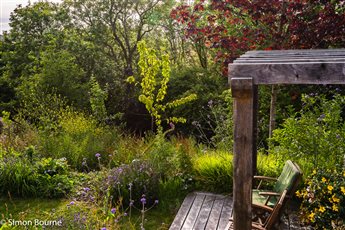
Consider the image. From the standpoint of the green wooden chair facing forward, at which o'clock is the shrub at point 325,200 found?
The shrub is roughly at 5 o'clock from the green wooden chair.

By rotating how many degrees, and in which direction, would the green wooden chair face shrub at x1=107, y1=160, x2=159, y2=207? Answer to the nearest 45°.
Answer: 0° — it already faces it

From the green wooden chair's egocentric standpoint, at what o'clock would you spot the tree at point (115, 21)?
The tree is roughly at 2 o'clock from the green wooden chair.

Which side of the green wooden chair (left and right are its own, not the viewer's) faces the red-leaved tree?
right

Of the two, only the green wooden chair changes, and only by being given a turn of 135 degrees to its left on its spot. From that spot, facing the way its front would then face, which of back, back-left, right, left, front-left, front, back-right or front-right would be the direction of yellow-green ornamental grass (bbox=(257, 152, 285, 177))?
back-left

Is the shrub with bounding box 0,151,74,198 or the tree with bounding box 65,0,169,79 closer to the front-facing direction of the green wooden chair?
the shrub

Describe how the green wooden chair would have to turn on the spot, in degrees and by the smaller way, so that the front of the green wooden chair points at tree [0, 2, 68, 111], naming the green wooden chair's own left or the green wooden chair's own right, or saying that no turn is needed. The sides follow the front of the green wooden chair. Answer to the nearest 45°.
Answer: approximately 45° to the green wooden chair's own right

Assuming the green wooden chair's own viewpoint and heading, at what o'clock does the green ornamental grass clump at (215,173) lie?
The green ornamental grass clump is roughly at 2 o'clock from the green wooden chair.

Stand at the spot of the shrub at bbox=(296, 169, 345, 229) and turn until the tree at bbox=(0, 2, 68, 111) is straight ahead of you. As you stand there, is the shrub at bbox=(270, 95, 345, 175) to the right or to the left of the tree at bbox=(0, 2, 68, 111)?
right

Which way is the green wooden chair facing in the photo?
to the viewer's left

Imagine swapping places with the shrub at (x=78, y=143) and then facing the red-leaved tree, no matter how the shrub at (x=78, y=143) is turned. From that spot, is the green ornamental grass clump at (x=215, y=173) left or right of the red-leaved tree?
right
